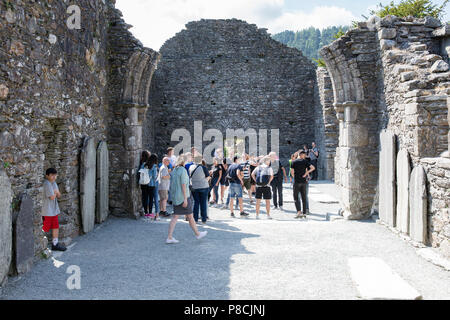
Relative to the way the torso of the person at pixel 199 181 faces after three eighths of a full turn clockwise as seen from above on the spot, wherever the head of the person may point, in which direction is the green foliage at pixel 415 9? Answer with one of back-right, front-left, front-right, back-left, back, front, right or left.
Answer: left

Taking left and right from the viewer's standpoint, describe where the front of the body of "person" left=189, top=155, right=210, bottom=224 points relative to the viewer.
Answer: facing away from the viewer

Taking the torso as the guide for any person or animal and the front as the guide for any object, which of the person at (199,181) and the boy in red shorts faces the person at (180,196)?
the boy in red shorts

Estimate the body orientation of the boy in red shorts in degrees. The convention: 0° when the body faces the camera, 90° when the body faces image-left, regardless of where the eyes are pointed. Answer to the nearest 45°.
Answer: approximately 270°

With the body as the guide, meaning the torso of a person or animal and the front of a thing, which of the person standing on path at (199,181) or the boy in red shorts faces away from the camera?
the person standing on path

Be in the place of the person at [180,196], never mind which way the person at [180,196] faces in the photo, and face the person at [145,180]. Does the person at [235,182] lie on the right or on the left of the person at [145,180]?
right
